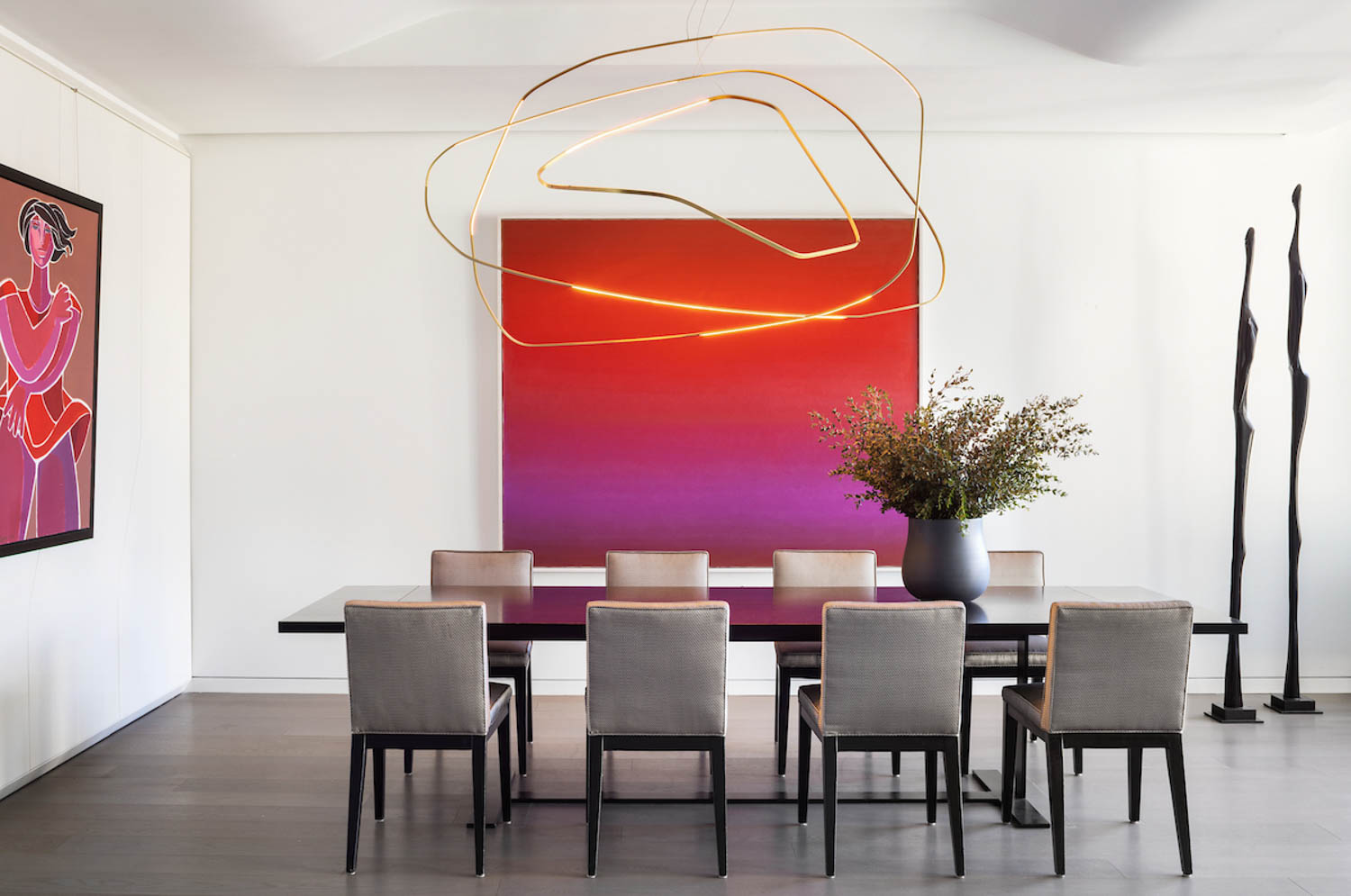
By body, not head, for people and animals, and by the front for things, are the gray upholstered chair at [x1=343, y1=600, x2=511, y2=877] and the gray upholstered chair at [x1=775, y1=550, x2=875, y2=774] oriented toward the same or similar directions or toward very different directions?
very different directions

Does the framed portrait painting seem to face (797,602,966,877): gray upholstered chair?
yes

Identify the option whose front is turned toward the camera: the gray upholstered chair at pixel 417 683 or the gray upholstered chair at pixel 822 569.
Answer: the gray upholstered chair at pixel 822 569

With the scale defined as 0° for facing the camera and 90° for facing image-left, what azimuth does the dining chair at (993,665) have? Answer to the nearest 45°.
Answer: approximately 0°

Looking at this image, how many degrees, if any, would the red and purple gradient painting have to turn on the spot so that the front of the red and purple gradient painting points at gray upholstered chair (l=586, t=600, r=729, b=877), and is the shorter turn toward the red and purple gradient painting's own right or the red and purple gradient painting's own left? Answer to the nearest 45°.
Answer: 0° — it already faces it

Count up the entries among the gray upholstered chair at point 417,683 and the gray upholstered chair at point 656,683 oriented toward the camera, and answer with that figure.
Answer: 0

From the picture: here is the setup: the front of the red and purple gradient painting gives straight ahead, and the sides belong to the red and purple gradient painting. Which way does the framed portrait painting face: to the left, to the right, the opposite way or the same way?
to the left

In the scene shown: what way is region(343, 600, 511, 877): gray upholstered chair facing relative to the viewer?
away from the camera

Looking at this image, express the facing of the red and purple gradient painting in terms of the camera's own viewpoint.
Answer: facing the viewer

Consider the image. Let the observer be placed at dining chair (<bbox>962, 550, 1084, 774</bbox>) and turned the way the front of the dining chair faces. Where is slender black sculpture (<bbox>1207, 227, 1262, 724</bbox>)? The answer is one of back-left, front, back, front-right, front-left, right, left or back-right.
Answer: back-left

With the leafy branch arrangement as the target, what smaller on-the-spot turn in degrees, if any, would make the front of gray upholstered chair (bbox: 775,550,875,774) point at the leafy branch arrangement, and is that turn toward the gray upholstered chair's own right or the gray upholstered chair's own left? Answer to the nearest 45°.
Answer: approximately 45° to the gray upholstered chair's own left

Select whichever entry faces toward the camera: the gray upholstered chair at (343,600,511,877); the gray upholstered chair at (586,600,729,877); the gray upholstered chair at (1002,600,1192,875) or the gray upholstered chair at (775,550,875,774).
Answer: the gray upholstered chair at (775,550,875,774)

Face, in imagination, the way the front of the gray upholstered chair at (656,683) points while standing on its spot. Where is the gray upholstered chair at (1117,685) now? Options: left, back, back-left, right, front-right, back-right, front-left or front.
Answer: right

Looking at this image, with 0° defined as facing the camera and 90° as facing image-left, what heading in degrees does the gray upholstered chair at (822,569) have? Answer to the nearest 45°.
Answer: approximately 0°

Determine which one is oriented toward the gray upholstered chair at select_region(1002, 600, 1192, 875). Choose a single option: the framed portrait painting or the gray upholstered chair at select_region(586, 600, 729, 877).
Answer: the framed portrait painting

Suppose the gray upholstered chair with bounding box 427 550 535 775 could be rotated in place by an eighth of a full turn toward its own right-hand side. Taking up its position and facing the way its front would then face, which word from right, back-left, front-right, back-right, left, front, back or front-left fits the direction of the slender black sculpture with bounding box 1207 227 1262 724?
back-left

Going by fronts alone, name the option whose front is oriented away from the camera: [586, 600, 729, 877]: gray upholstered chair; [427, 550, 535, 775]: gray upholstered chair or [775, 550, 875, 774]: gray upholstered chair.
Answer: [586, 600, 729, 877]: gray upholstered chair

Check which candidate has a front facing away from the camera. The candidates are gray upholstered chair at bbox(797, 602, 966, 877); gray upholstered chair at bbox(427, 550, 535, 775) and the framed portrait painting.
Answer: gray upholstered chair at bbox(797, 602, 966, 877)
